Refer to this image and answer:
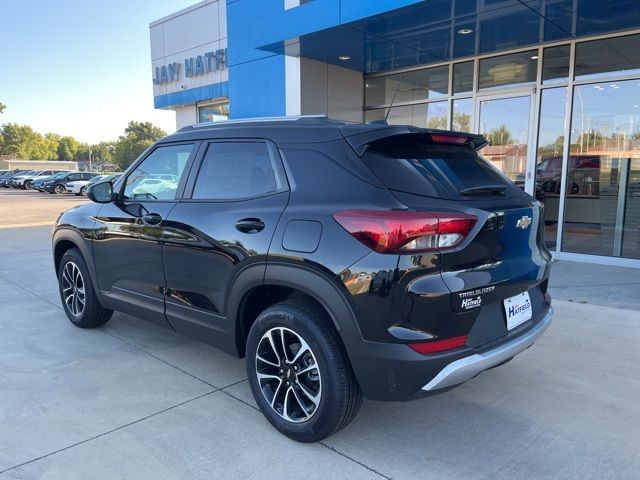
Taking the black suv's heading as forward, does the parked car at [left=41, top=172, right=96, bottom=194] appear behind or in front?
in front

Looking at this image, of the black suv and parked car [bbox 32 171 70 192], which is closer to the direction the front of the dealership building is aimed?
the black suv

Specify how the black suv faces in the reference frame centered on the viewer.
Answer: facing away from the viewer and to the left of the viewer

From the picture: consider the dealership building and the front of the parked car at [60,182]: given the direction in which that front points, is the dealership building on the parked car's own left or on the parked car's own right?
on the parked car's own left

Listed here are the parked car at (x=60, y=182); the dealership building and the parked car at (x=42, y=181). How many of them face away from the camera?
0

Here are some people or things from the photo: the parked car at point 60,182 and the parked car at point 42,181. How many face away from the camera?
0

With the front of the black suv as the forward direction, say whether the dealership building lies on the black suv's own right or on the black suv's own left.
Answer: on the black suv's own right

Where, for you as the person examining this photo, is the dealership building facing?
facing the viewer and to the left of the viewer

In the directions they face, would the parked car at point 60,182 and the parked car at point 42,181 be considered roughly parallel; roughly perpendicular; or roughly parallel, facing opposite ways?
roughly parallel

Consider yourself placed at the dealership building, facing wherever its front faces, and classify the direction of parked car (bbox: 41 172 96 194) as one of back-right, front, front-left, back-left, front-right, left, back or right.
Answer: right

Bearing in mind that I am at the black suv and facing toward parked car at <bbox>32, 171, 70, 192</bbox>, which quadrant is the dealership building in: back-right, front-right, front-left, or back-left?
front-right

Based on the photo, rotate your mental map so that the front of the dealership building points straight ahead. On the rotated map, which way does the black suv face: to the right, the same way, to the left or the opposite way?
to the right

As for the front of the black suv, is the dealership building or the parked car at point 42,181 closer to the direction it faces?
the parked car

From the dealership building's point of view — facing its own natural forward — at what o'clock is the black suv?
The black suv is roughly at 11 o'clock from the dealership building.
